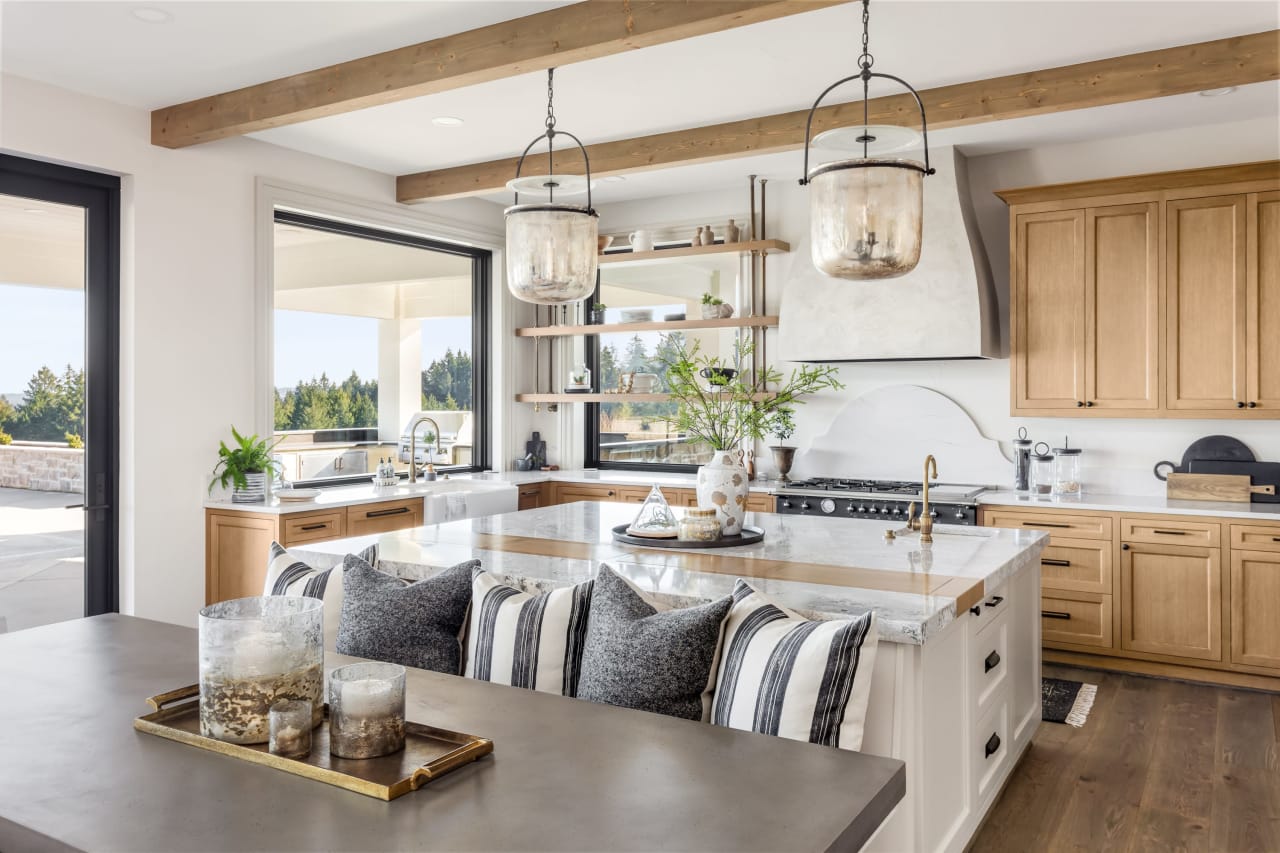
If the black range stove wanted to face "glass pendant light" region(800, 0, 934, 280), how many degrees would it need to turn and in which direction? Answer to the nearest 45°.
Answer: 0° — it already faces it

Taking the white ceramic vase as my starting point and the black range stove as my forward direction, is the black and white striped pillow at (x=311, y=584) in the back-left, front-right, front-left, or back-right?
back-left

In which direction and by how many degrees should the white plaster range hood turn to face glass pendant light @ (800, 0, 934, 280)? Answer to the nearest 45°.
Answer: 0° — it already faces it

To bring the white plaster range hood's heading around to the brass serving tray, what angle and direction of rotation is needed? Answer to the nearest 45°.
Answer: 0° — it already faces it

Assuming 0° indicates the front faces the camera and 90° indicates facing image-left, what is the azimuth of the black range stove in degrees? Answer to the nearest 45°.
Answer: approximately 0°

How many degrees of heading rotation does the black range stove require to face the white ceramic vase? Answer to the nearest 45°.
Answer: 0° — it already faces it

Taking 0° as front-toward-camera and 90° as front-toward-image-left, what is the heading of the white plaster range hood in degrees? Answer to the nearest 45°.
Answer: approximately 0°

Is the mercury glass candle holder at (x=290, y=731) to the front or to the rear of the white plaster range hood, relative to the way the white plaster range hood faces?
to the front

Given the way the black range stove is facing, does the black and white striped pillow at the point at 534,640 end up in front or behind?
in front

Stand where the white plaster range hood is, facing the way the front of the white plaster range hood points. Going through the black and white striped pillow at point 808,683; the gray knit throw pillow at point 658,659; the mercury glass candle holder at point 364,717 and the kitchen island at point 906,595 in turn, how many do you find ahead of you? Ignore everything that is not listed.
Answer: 4

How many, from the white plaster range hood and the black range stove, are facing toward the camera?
2

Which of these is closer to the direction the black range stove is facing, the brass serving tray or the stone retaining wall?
the brass serving tray
